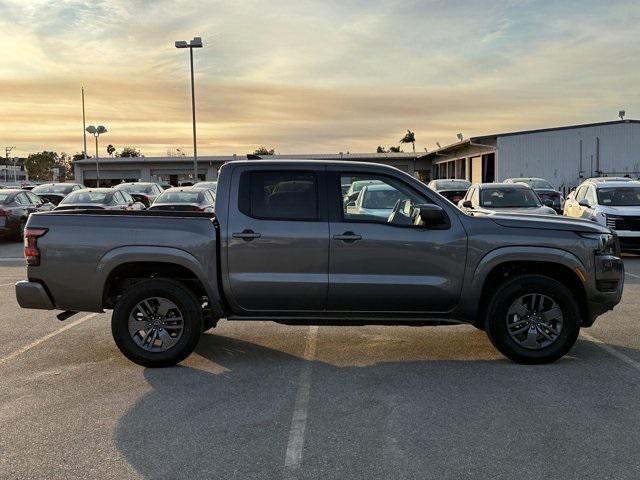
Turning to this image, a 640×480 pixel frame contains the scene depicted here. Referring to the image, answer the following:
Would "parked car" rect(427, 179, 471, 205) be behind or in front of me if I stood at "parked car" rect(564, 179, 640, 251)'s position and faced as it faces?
behind

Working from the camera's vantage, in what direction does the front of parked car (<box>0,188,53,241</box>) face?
facing away from the viewer and to the right of the viewer

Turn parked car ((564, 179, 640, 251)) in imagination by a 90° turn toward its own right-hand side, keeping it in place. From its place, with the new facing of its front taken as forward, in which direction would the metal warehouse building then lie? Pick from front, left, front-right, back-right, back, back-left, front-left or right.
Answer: back-right

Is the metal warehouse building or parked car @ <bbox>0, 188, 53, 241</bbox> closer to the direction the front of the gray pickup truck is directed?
the metal warehouse building

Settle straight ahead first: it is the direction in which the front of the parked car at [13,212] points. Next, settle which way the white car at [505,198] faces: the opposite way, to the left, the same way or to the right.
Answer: the opposite way

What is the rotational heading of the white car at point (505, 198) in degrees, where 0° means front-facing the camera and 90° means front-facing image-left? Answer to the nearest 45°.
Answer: approximately 0°

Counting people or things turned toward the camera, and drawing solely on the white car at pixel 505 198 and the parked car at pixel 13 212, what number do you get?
1

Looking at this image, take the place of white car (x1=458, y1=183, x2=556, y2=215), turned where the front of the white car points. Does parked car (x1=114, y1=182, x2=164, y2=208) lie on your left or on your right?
on your right

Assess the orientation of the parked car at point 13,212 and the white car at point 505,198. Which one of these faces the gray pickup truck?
the white car

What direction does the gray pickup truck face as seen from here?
to the viewer's right

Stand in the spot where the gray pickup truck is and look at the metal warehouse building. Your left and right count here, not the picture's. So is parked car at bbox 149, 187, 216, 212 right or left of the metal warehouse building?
left

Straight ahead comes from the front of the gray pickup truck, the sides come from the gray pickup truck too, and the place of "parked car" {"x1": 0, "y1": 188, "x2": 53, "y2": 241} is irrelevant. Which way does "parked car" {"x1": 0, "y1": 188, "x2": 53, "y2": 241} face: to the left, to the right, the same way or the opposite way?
to the left

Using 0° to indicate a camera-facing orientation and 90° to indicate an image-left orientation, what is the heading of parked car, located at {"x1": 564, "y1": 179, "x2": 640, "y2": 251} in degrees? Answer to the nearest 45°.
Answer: approximately 315°

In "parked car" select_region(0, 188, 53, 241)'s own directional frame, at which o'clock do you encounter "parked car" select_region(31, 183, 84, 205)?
"parked car" select_region(31, 183, 84, 205) is roughly at 11 o'clock from "parked car" select_region(0, 188, 53, 241).

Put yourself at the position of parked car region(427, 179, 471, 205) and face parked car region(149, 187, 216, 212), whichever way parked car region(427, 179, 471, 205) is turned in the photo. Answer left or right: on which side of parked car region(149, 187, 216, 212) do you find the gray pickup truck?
left
